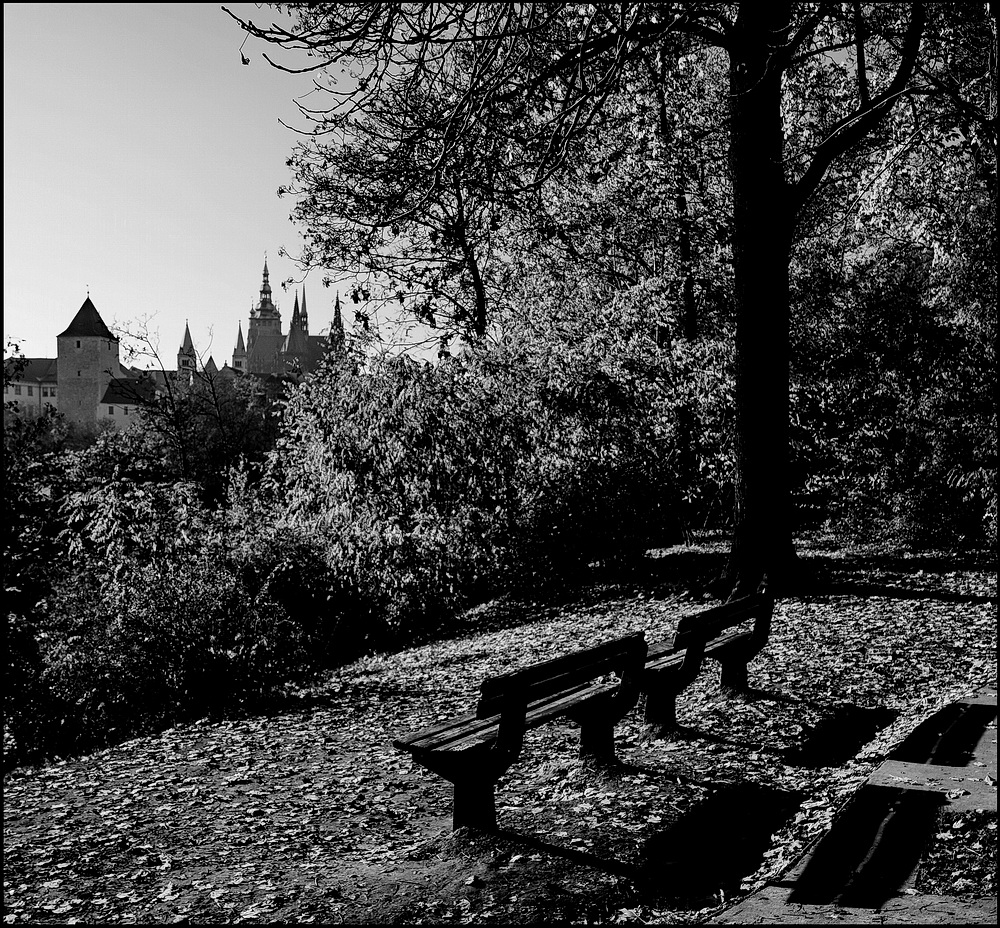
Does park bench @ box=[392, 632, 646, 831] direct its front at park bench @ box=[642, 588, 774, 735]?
no

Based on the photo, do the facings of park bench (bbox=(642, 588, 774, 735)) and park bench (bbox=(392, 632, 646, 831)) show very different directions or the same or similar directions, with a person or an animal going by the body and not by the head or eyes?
same or similar directions

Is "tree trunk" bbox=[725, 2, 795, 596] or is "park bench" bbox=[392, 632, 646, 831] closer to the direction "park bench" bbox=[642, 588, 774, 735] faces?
the tree trunk

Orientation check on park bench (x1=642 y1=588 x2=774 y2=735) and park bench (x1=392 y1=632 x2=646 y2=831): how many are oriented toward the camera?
0

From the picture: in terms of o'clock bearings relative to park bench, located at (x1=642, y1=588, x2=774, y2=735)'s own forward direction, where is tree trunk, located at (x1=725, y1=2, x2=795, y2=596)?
The tree trunk is roughly at 2 o'clock from the park bench.

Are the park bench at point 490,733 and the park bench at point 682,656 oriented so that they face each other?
no

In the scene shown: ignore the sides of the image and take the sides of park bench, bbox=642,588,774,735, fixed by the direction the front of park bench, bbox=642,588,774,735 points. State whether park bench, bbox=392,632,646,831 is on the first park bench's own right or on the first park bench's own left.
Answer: on the first park bench's own left

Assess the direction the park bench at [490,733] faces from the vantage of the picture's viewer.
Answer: facing away from the viewer and to the left of the viewer
